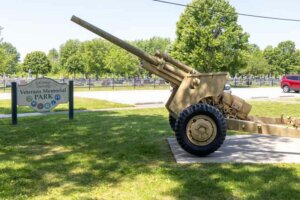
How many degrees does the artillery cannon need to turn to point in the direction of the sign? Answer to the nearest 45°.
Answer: approximately 45° to its right

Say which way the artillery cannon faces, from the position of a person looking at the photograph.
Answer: facing to the left of the viewer

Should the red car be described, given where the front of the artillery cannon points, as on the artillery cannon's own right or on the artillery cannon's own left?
on the artillery cannon's own right
